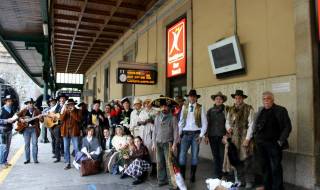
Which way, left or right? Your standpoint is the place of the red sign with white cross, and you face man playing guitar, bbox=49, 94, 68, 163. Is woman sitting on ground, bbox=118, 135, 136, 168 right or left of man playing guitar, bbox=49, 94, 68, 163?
left

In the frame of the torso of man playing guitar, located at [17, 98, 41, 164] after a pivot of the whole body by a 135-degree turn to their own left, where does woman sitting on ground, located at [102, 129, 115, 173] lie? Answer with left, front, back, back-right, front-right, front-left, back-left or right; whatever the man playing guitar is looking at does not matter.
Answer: right

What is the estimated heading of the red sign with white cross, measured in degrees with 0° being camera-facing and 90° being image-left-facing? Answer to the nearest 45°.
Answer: approximately 45°

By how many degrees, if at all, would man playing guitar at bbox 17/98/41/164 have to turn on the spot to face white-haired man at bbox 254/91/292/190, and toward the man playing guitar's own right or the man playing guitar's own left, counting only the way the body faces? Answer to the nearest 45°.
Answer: approximately 45° to the man playing guitar's own left

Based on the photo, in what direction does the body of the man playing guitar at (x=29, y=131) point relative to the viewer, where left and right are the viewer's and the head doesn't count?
facing the viewer

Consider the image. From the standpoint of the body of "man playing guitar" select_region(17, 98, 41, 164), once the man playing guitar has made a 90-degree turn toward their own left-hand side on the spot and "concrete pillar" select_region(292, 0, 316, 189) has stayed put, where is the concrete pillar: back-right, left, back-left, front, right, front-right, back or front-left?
front-right

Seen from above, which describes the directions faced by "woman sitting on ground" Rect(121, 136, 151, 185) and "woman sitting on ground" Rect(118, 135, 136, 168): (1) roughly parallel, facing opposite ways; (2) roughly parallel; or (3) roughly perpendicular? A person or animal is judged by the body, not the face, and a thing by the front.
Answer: roughly parallel

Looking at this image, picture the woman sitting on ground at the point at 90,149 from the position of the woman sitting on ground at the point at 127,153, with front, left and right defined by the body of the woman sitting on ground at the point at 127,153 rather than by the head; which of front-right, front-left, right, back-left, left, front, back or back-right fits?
right

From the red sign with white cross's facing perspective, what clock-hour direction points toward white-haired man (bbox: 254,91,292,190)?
The white-haired man is roughly at 10 o'clock from the red sign with white cross.

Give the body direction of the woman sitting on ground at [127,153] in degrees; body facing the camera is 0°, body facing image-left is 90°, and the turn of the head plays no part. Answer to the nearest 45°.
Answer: approximately 45°

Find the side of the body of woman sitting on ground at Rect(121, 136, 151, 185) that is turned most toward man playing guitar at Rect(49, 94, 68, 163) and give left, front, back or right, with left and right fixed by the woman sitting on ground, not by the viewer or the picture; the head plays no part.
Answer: right

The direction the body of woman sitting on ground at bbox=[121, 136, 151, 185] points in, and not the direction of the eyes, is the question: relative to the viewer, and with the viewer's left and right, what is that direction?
facing the viewer and to the left of the viewer

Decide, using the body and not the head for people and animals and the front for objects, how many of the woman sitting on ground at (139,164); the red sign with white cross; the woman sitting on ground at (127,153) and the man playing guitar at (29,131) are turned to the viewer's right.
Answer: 0
